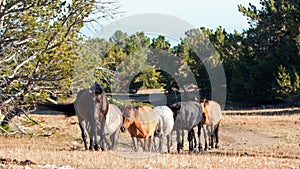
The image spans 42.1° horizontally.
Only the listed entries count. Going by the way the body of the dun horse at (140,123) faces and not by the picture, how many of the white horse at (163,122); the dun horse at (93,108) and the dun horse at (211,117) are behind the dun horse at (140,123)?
2

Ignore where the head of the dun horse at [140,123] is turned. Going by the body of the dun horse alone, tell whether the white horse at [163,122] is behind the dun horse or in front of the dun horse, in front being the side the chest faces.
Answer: behind

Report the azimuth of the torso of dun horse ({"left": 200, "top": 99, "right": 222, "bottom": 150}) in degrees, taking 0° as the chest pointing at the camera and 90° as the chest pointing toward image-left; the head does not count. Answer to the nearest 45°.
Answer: approximately 45°

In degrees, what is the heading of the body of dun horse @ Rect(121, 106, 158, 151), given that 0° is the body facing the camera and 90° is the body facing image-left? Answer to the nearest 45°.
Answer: approximately 45°
